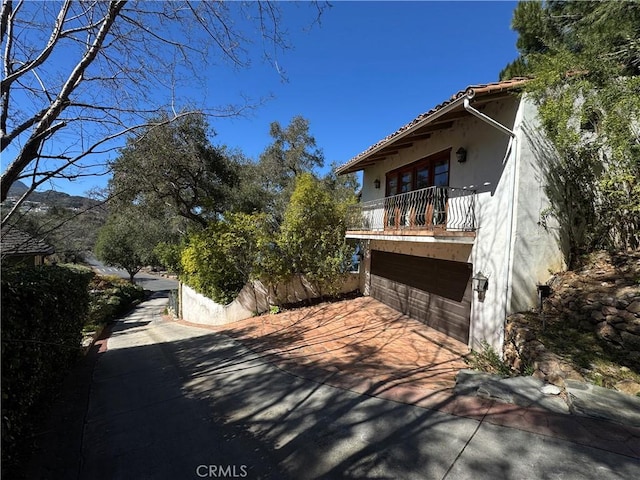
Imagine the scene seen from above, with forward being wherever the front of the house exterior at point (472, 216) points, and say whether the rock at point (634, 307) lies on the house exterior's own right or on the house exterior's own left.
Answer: on the house exterior's own left

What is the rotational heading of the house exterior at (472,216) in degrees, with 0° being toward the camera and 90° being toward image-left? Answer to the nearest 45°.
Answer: approximately 45°

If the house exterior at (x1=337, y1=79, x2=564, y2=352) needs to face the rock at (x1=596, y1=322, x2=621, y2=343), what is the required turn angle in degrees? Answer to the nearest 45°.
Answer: approximately 90° to its left

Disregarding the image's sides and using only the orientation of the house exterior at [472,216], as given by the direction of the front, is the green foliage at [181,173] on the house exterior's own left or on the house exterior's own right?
on the house exterior's own right

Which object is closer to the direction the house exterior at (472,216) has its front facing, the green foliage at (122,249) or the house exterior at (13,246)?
the house exterior

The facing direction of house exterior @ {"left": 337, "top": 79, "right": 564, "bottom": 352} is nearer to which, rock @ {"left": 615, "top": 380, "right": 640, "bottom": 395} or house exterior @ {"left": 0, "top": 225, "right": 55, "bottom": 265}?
the house exterior

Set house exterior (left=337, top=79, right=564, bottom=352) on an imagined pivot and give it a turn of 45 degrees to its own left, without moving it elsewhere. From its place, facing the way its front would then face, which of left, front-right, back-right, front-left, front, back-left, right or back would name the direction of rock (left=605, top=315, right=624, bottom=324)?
front-left
